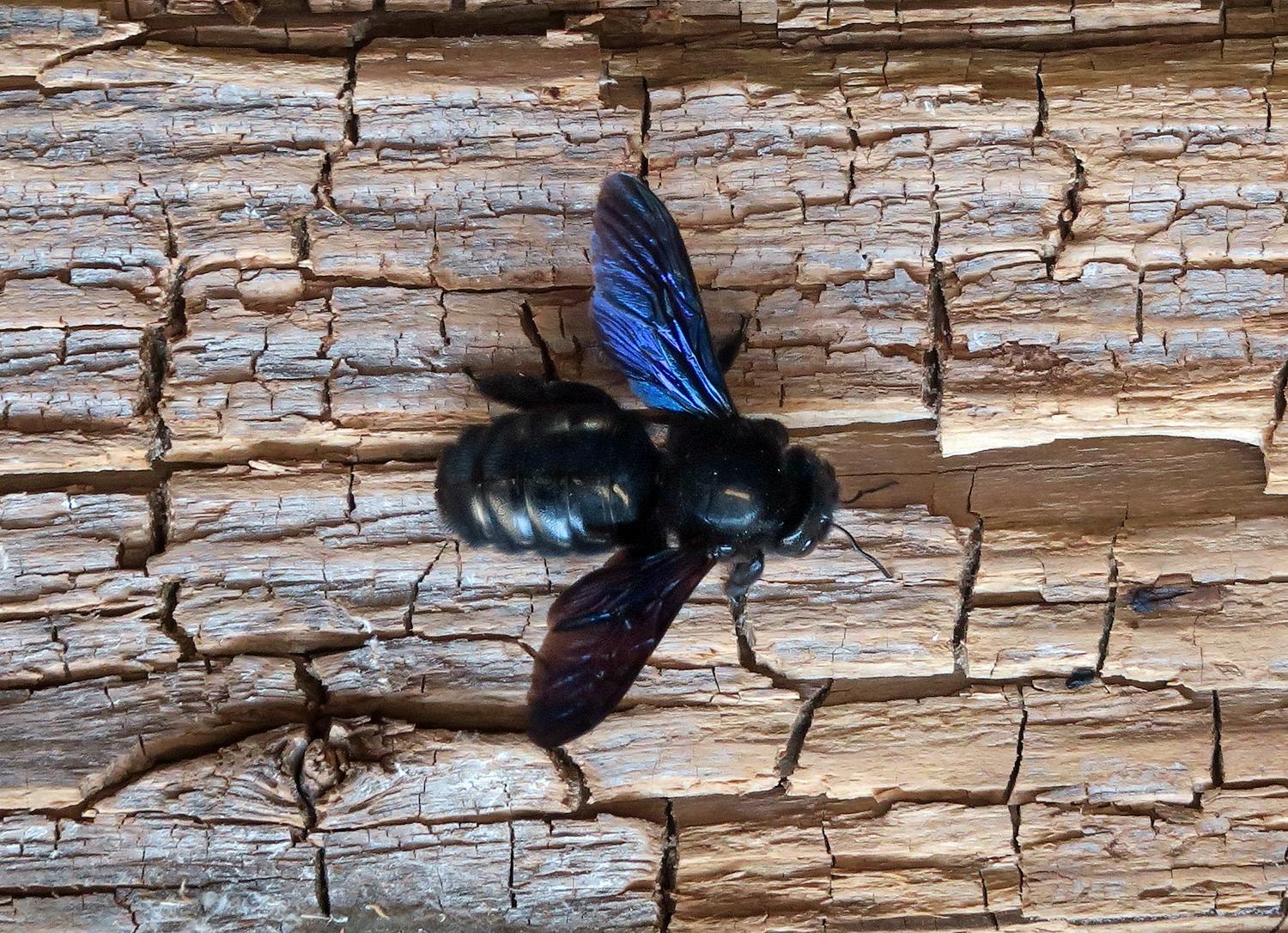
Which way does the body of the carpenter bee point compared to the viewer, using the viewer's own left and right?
facing to the right of the viewer
